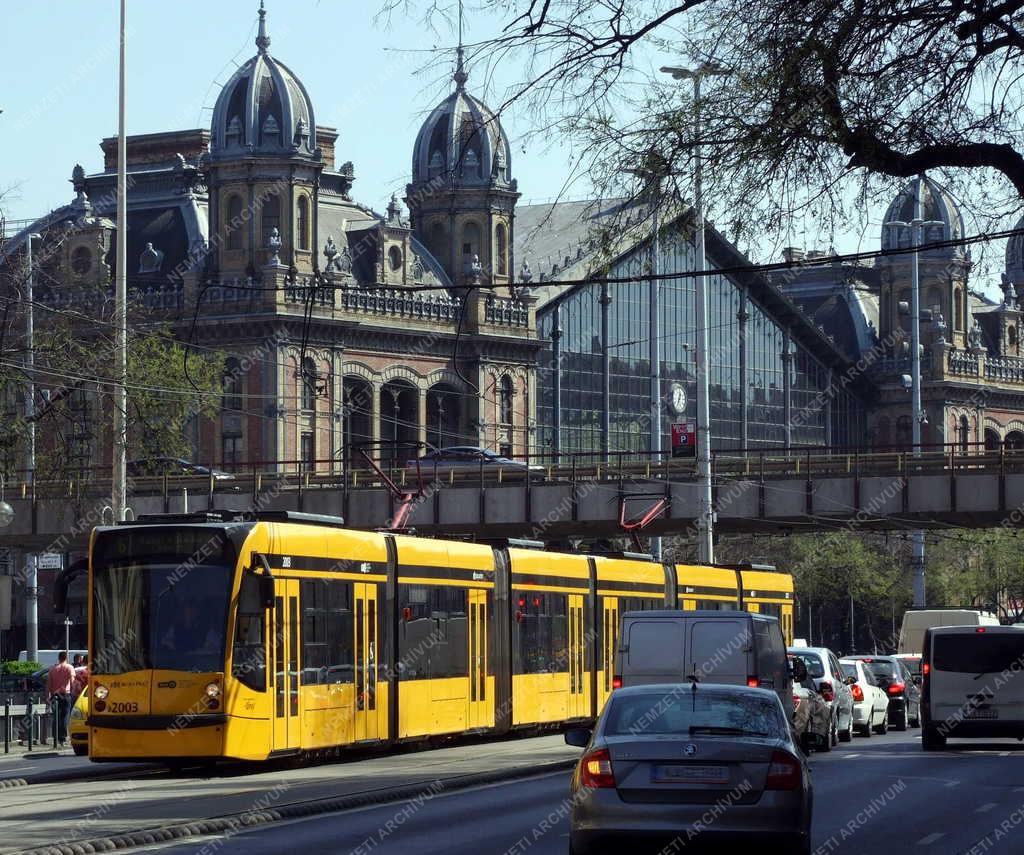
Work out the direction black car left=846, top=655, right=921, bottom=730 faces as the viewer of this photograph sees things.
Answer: facing away from the viewer

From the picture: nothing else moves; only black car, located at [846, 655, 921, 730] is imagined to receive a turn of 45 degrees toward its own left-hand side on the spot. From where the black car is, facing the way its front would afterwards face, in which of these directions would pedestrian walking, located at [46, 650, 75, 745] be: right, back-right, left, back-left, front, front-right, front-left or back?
left

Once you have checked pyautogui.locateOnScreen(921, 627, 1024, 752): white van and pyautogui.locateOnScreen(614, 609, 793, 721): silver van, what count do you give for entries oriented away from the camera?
2

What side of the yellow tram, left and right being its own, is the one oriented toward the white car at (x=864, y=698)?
back

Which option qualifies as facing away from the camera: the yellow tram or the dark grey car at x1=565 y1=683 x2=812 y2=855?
the dark grey car

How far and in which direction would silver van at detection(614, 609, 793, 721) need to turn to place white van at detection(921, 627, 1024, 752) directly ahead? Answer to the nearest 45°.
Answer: approximately 45° to its right

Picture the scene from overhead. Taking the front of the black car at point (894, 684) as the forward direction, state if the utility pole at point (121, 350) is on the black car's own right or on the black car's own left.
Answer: on the black car's own left

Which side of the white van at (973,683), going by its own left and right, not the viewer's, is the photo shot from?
back

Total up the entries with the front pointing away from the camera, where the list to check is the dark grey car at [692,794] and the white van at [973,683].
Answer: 2

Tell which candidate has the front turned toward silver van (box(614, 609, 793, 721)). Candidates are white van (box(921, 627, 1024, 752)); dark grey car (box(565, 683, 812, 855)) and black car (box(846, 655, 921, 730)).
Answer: the dark grey car

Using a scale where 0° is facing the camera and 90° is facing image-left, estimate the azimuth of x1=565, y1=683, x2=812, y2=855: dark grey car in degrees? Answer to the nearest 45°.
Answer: approximately 180°

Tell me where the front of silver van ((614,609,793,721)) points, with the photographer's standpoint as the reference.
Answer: facing away from the viewer

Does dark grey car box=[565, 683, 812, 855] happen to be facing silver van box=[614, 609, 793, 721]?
yes
